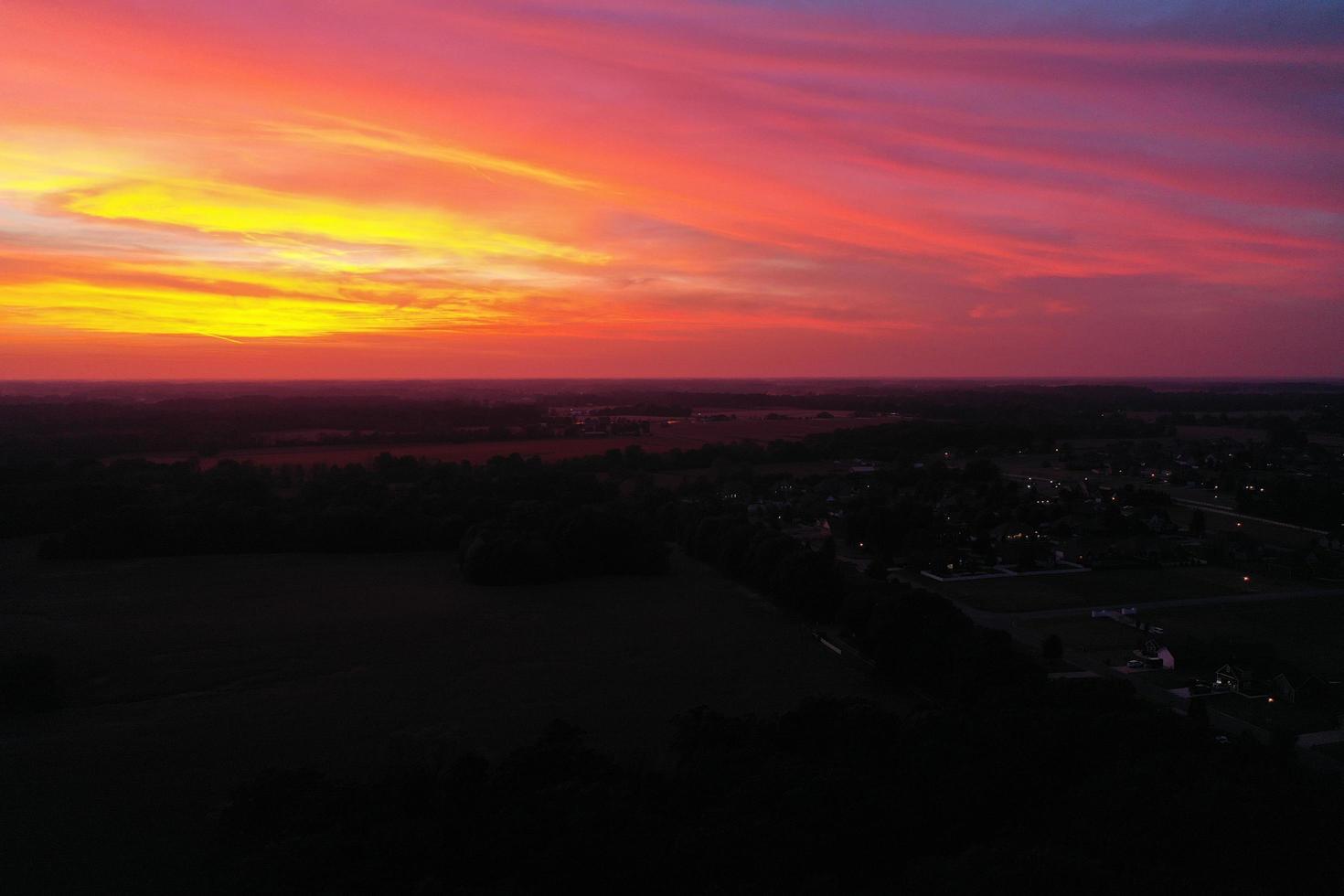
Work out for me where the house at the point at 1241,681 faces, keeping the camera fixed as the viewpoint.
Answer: facing the viewer and to the left of the viewer
